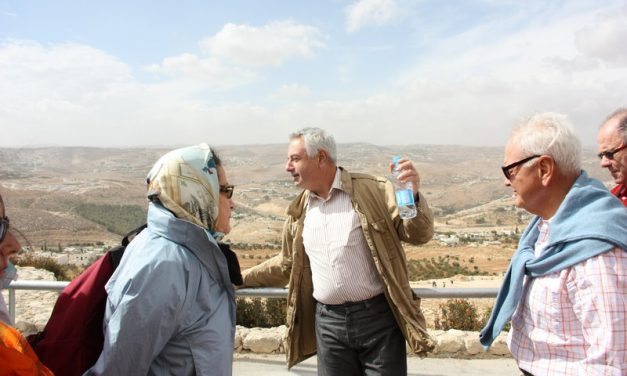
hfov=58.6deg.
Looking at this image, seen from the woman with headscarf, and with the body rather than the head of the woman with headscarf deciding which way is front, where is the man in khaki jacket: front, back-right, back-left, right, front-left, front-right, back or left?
front-left

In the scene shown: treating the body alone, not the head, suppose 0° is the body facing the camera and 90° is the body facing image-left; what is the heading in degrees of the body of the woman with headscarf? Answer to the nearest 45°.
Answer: approximately 270°

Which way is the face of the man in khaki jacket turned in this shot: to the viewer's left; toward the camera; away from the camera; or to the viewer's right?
to the viewer's left

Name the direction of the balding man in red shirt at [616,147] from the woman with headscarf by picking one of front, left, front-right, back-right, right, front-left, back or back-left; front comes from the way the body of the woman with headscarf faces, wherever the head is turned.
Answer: front

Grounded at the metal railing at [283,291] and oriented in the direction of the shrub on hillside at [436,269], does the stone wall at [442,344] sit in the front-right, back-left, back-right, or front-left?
front-right

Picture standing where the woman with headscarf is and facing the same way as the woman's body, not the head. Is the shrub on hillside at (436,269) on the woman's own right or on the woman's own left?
on the woman's own left

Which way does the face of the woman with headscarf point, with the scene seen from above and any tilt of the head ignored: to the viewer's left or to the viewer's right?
to the viewer's right

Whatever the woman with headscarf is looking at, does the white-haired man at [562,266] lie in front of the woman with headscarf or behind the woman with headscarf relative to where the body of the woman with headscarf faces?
in front

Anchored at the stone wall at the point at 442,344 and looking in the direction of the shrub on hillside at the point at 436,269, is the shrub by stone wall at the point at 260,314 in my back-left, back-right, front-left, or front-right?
front-left

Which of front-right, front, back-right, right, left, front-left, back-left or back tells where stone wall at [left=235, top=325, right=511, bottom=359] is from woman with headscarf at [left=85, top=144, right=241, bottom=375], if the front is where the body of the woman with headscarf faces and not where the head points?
front-left

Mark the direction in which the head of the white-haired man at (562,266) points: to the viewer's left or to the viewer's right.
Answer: to the viewer's left

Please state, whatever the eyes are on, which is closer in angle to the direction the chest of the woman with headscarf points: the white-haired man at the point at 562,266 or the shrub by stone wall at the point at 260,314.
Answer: the white-haired man
